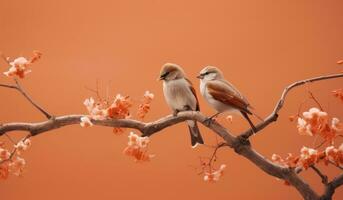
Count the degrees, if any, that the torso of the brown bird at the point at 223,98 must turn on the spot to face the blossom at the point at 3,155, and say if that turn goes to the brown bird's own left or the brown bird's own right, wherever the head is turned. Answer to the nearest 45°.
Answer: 0° — it already faces it

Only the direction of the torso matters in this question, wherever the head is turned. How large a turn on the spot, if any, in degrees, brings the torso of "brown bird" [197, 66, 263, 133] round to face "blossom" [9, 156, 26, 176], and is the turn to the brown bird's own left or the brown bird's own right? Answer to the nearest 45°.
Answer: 0° — it already faces it

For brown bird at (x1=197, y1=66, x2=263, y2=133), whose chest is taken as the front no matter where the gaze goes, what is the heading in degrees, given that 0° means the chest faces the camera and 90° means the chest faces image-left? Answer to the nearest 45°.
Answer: approximately 90°

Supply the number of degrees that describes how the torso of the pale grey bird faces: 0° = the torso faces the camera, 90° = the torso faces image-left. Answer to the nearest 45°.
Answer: approximately 45°
